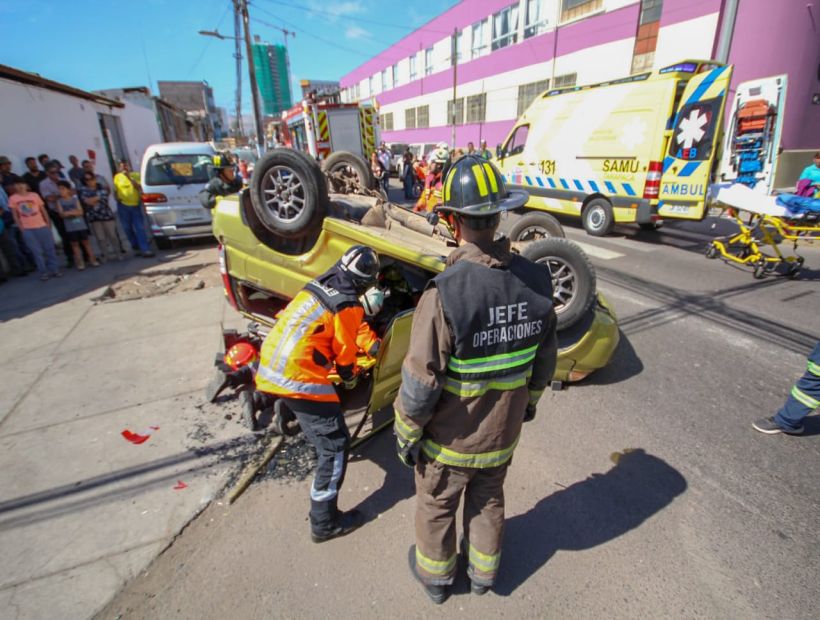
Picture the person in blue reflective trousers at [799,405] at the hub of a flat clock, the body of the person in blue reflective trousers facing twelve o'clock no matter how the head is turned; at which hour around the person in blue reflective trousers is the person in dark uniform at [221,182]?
The person in dark uniform is roughly at 12 o'clock from the person in blue reflective trousers.

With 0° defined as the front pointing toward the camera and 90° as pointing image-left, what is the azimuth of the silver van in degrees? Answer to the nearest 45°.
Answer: approximately 180°

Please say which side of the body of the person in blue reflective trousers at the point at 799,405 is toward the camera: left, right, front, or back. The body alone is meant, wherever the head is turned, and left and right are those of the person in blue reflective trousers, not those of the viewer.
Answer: left

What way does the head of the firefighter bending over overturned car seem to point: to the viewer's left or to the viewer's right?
to the viewer's right

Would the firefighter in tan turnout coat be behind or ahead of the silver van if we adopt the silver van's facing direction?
behind

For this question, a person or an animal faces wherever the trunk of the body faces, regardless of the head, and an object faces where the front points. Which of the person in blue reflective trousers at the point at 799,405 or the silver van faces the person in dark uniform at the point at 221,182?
the person in blue reflective trousers

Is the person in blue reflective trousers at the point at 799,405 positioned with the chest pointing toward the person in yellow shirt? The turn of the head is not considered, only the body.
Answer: yes

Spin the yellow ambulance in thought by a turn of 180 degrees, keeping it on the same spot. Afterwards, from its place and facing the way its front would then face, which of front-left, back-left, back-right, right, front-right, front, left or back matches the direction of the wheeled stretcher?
front

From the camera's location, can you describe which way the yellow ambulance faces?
facing away from the viewer and to the left of the viewer

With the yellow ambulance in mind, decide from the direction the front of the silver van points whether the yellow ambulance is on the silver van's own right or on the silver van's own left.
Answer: on the silver van's own right

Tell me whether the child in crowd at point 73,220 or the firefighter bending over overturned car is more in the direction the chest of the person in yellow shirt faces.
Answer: the firefighter bending over overturned car
